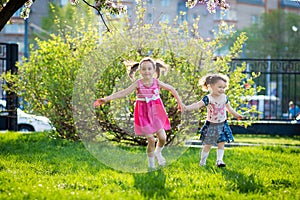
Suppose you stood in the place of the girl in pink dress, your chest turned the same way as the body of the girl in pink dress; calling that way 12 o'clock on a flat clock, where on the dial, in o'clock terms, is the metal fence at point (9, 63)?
The metal fence is roughly at 5 o'clock from the girl in pink dress.

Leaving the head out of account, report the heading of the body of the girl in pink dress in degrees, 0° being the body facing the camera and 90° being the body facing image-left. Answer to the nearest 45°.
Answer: approximately 0°

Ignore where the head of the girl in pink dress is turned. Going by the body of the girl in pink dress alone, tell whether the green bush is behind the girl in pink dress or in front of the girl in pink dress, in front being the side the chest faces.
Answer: behind

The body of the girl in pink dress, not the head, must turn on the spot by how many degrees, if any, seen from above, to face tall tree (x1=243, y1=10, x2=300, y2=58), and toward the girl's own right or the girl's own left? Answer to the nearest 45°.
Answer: approximately 180°

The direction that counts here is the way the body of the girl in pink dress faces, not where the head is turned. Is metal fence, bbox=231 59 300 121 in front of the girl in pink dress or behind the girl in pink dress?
behind
